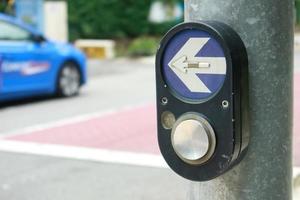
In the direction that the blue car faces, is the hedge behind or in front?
in front

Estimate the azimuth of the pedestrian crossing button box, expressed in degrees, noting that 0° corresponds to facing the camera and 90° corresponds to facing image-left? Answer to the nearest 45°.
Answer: approximately 45°

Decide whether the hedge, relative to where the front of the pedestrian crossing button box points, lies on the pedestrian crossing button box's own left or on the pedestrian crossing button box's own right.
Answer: on the pedestrian crossing button box's own right

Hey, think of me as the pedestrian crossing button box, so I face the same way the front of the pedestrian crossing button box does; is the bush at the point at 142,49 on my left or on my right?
on my right

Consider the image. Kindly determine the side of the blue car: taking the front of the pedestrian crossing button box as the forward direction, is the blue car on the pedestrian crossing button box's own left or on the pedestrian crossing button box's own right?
on the pedestrian crossing button box's own right

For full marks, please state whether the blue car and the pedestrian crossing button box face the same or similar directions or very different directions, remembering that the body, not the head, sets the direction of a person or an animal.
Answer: very different directions
